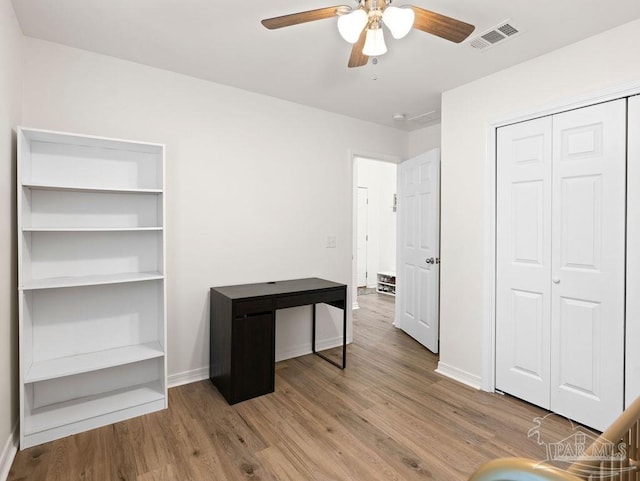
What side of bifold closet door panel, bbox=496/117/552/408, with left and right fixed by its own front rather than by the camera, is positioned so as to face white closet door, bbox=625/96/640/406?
left

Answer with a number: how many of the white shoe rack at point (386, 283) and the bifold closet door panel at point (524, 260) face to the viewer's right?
0

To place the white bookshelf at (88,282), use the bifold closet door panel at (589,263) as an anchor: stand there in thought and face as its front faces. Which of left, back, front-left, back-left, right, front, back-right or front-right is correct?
front

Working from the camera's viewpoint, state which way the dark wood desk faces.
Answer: facing the viewer and to the right of the viewer

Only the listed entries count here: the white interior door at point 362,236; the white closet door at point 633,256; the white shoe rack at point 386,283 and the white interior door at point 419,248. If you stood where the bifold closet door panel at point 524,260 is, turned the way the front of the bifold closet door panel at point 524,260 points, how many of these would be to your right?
3

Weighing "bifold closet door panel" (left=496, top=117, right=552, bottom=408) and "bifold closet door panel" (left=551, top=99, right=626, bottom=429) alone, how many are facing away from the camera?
0

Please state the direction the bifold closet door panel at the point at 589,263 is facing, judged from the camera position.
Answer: facing the viewer and to the left of the viewer

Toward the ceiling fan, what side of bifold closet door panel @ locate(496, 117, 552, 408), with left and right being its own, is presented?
front

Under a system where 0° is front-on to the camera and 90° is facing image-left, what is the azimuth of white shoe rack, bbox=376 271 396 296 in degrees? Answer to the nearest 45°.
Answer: approximately 45°
